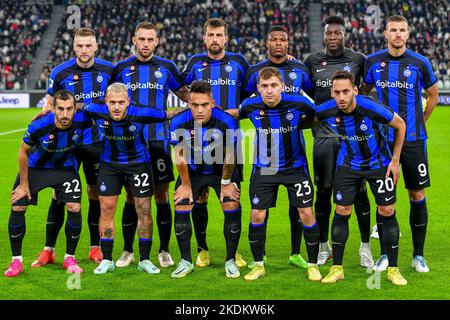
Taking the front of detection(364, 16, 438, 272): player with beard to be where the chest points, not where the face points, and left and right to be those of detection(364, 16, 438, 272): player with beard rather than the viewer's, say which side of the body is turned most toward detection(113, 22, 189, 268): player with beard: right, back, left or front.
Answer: right

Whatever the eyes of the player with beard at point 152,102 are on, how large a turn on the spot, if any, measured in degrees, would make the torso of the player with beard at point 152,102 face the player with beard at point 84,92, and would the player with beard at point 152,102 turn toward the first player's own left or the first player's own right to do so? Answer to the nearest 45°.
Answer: approximately 90° to the first player's own right

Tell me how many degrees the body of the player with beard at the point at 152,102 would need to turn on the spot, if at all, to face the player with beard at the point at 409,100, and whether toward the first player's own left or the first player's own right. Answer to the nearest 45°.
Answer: approximately 90° to the first player's own left

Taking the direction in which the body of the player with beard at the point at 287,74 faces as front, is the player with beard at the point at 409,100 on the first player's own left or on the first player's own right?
on the first player's own left

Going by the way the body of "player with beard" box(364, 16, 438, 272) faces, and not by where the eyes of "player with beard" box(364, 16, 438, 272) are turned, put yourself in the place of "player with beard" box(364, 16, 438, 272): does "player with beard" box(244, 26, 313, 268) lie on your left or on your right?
on your right

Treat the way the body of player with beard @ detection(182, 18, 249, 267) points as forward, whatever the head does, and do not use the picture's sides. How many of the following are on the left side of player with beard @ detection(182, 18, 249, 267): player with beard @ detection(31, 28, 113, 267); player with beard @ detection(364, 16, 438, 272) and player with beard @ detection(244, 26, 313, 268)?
2

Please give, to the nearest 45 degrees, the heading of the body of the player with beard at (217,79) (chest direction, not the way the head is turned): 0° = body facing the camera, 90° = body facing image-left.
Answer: approximately 0°

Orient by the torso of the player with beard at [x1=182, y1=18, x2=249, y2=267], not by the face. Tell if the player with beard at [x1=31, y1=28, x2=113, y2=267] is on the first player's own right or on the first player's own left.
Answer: on the first player's own right

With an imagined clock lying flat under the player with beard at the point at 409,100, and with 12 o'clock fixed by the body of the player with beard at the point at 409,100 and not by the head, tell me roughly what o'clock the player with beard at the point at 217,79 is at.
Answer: the player with beard at the point at 217,79 is roughly at 3 o'clock from the player with beard at the point at 409,100.

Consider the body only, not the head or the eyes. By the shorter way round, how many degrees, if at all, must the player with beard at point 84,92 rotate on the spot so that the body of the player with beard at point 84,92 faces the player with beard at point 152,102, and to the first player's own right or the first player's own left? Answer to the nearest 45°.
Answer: approximately 90° to the first player's own left
